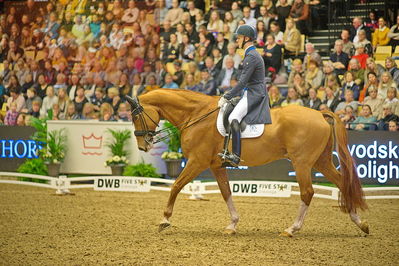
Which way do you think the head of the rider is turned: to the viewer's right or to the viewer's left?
to the viewer's left

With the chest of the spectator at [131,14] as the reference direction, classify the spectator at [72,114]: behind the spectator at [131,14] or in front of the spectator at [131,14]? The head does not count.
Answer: in front

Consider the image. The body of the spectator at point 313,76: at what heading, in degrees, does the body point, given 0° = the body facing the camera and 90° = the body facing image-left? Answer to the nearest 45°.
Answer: approximately 45°

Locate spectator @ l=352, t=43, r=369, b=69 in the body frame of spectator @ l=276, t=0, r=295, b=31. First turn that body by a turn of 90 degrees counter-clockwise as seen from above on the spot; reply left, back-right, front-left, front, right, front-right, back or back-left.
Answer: front-right

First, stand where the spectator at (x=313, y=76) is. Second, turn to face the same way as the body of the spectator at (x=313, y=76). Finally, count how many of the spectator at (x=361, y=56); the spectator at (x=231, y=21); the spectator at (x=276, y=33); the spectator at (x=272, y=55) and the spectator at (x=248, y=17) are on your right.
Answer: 4

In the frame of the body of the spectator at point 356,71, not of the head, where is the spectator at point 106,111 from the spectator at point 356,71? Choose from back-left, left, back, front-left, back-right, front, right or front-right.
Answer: front-right

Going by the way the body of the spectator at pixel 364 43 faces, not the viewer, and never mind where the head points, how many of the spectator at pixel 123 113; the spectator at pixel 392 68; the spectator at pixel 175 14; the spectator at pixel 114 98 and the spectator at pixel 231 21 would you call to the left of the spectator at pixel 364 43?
1

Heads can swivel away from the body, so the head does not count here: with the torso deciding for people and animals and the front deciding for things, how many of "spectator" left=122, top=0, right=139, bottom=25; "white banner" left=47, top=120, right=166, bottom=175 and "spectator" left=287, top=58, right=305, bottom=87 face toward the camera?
3

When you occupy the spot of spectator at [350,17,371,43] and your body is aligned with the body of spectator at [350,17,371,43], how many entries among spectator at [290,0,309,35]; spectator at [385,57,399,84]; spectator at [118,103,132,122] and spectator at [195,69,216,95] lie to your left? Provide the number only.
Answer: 1

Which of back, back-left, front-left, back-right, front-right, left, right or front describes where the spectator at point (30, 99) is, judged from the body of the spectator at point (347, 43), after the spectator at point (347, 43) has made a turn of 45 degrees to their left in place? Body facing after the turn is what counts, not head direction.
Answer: right

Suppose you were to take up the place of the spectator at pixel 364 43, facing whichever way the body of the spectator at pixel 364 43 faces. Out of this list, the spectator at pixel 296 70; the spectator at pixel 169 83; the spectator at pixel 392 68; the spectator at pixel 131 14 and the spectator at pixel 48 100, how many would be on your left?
1

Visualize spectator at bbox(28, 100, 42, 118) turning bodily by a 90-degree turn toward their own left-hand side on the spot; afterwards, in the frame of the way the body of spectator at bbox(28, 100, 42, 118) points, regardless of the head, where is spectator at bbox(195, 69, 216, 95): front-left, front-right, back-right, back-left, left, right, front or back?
front-right

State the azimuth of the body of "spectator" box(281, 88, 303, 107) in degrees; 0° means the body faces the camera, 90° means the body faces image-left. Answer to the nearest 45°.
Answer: approximately 0°
